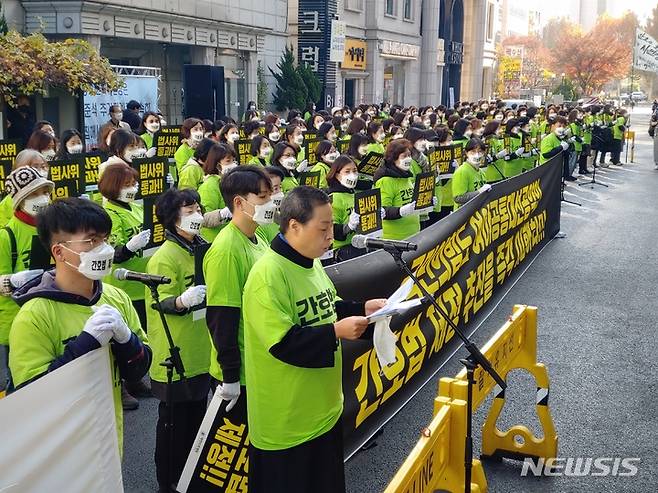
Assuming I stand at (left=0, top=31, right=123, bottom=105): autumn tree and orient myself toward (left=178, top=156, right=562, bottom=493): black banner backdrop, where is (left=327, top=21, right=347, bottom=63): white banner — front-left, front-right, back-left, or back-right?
back-left

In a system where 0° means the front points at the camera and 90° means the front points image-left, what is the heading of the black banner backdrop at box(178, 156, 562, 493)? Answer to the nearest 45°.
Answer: approximately 315°

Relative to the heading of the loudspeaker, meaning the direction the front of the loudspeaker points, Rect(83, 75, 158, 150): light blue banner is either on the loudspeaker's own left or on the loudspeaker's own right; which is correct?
on the loudspeaker's own right

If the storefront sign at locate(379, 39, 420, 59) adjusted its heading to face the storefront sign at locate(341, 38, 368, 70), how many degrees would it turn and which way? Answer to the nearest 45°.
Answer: approximately 90° to its right

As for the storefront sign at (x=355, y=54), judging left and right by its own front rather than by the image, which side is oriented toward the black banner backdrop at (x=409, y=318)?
front

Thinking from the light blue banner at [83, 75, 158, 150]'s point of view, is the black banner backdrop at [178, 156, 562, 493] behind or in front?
in front

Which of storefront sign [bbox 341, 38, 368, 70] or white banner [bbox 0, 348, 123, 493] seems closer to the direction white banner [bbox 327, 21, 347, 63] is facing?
the white banner

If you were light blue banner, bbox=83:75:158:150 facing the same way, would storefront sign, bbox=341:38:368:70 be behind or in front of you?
behind

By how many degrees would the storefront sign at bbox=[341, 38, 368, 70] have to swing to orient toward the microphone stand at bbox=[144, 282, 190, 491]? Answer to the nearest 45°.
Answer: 0° — it already faces it

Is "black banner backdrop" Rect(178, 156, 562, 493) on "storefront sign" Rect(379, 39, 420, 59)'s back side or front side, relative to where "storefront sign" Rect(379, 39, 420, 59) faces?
on the front side
